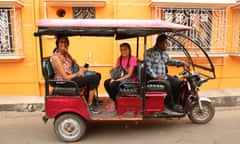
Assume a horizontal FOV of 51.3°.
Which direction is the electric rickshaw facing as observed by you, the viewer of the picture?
facing to the right of the viewer

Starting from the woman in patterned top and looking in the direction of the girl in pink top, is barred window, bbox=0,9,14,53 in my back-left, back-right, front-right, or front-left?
back-left

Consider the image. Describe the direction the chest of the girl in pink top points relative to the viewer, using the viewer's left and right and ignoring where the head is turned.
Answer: facing the viewer and to the left of the viewer

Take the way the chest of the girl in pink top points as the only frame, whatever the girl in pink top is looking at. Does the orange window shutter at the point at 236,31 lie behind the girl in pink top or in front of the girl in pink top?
behind

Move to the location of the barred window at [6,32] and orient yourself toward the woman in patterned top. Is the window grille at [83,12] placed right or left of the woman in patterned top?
left

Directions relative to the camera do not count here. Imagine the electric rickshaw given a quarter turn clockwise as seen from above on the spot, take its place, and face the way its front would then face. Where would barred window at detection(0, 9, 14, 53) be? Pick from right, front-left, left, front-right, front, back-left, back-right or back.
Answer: back-right

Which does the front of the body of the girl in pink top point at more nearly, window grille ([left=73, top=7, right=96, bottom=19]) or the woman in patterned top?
the woman in patterned top

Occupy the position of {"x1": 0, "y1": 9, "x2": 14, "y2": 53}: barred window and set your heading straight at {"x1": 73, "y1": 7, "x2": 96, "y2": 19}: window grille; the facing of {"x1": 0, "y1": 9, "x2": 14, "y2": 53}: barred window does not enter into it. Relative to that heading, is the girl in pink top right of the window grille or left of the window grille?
right

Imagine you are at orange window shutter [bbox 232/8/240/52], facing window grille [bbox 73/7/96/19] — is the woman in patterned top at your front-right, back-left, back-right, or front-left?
front-left

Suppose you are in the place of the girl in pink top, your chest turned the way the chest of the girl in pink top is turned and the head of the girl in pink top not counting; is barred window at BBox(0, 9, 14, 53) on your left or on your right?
on your right

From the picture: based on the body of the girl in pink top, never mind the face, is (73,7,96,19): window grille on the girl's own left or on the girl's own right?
on the girl's own right

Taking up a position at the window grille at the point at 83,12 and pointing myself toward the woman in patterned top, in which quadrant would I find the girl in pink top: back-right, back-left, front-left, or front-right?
front-left

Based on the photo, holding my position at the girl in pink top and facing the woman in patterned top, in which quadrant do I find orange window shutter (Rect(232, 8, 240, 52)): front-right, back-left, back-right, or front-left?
back-right

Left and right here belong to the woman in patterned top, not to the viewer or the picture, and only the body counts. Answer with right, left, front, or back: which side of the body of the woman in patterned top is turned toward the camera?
right

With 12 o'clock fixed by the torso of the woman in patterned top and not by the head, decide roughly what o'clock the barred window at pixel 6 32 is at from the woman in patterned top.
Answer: The barred window is roughly at 8 o'clock from the woman in patterned top.

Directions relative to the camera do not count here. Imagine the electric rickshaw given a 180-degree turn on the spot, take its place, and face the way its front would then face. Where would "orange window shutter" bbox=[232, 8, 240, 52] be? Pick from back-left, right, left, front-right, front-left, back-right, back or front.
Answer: back-right
